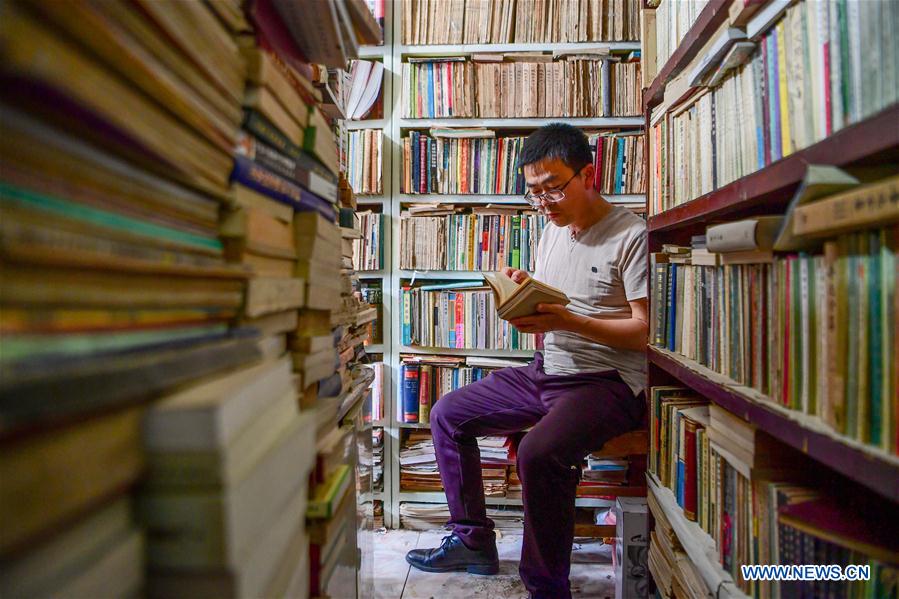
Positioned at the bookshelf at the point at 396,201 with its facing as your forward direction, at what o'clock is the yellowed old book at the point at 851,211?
The yellowed old book is roughly at 11 o'clock from the bookshelf.

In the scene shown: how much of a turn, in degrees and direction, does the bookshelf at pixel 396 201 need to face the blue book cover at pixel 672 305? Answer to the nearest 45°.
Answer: approximately 45° to its left

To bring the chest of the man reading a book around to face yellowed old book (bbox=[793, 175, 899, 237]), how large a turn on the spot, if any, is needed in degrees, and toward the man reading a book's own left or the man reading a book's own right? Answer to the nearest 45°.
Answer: approximately 45° to the man reading a book's own left

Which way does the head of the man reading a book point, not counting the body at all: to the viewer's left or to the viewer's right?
to the viewer's left

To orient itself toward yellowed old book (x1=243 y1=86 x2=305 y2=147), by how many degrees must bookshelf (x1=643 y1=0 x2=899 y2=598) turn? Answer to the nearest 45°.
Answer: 0° — it already faces it

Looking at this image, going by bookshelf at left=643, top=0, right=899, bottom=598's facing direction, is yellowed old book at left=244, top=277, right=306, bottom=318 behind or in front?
in front

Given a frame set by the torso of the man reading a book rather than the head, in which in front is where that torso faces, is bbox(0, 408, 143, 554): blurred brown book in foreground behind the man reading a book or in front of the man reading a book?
in front

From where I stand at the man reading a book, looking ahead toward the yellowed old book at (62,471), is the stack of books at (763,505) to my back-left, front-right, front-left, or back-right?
front-left

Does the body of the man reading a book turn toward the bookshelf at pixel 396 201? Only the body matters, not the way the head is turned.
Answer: no

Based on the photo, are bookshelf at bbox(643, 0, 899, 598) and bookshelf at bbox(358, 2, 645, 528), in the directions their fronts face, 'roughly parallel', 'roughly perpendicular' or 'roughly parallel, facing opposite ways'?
roughly perpendicular

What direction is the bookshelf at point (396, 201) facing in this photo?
toward the camera

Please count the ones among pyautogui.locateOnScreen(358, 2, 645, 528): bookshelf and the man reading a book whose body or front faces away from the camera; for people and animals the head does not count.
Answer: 0

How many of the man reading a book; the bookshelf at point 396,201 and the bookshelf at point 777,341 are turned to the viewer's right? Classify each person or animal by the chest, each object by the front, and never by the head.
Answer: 0

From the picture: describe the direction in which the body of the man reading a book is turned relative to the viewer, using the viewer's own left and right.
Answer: facing the viewer and to the left of the viewer

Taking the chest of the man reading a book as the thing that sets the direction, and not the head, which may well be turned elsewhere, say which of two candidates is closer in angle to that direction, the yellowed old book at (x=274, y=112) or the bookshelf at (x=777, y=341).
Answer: the yellowed old book
